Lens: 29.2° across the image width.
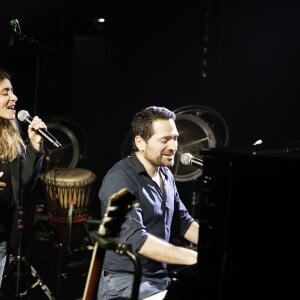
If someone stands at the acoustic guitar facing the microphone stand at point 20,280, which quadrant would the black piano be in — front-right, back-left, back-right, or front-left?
back-right

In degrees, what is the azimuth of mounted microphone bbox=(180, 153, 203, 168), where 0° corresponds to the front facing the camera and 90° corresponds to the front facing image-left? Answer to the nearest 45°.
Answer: approximately 90°

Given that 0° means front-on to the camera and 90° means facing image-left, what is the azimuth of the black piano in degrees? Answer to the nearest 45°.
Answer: approximately 90°
